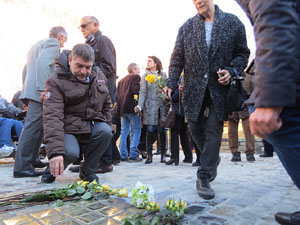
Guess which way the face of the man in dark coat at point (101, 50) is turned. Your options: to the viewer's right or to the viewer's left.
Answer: to the viewer's left

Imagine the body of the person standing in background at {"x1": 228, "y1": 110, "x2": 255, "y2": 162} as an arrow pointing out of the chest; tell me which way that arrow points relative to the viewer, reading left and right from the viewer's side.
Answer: facing the viewer

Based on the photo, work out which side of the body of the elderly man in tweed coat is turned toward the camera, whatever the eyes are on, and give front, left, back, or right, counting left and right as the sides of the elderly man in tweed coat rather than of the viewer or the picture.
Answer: front

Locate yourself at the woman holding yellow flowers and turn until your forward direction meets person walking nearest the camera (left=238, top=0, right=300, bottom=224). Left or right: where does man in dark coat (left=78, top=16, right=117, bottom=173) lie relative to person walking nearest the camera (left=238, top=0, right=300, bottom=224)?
right

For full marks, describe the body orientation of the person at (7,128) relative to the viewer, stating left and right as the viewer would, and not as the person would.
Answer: facing to the right of the viewer

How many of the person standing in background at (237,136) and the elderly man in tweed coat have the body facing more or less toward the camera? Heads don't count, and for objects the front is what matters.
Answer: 2

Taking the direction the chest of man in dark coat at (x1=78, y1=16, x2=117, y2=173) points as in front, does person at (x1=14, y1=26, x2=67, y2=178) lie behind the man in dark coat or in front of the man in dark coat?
in front

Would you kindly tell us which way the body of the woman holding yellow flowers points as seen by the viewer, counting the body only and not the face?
toward the camera
